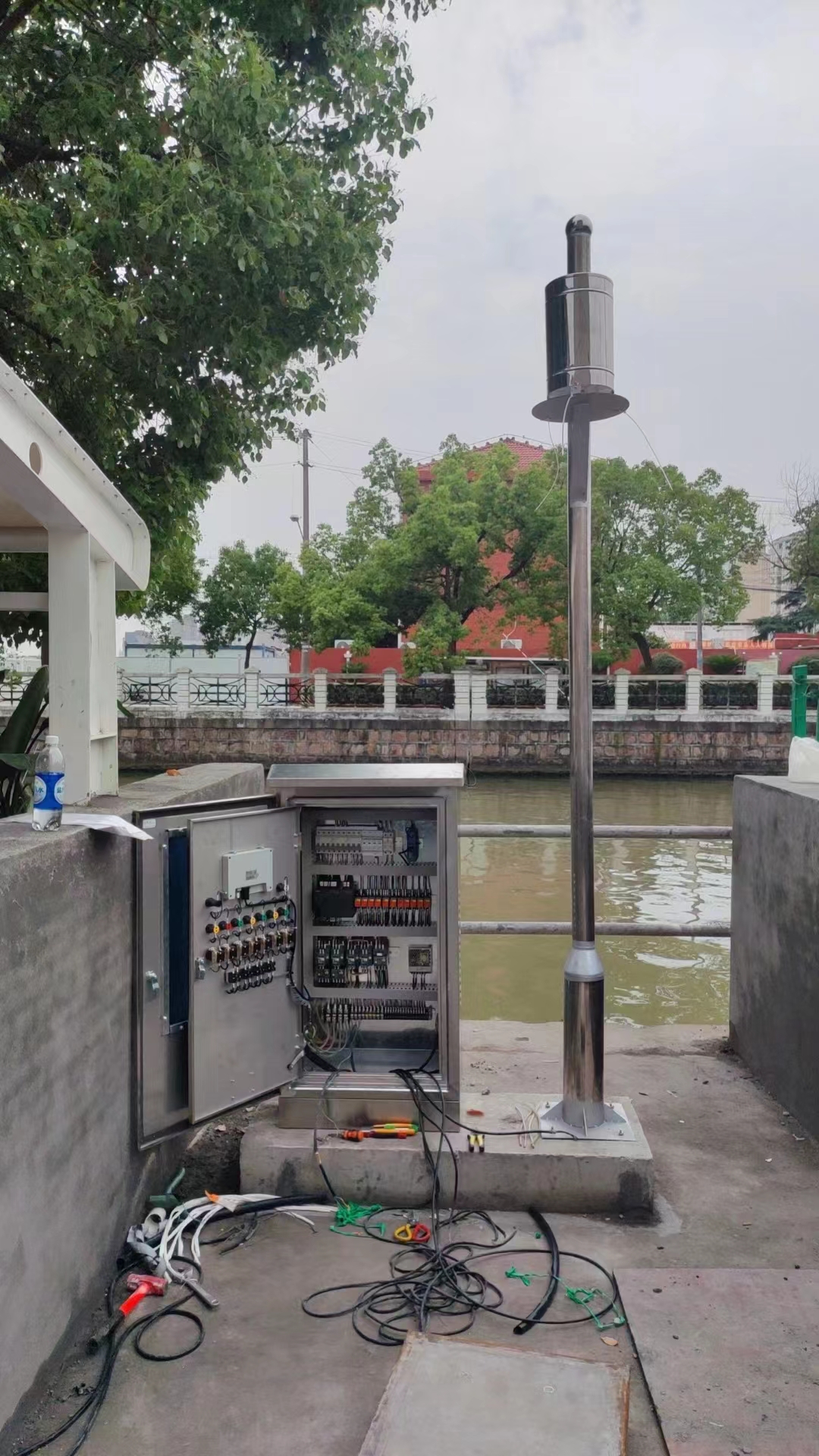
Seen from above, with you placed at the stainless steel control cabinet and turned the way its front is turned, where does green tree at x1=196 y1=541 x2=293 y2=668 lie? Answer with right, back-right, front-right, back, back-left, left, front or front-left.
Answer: back

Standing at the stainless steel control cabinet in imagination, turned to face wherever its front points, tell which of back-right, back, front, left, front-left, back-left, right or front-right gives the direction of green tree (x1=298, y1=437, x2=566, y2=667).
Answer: back

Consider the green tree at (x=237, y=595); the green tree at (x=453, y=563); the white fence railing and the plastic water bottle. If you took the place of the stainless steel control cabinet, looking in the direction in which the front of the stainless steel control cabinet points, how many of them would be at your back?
3

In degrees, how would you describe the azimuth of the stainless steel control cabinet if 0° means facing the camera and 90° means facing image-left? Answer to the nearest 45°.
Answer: approximately 0°

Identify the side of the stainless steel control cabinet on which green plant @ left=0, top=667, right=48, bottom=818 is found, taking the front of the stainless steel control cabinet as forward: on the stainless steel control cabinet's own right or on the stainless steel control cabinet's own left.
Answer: on the stainless steel control cabinet's own right

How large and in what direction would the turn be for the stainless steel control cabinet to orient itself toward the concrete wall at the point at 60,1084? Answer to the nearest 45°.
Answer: approximately 45° to its right

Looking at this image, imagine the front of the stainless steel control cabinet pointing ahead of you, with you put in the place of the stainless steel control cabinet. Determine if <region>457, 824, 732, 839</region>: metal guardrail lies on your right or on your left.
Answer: on your left

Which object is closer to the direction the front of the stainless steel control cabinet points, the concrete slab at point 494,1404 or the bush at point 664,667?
the concrete slab

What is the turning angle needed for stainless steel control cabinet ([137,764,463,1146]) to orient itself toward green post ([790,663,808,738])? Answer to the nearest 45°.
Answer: approximately 90° to its left

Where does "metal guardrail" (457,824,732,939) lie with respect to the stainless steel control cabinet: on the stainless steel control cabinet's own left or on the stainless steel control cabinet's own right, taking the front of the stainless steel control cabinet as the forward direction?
on the stainless steel control cabinet's own left

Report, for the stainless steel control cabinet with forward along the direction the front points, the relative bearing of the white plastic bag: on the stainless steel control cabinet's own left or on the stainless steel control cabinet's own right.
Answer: on the stainless steel control cabinet's own left

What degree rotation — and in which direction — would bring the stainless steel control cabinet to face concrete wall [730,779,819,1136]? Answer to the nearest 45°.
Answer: approximately 90° to its left

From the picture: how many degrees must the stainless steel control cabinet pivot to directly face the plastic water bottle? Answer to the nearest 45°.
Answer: approximately 45° to its right
